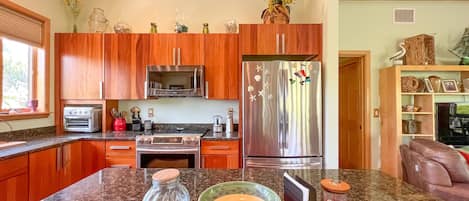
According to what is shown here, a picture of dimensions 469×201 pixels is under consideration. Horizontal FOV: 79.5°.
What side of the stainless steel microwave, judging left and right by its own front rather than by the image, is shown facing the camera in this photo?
front

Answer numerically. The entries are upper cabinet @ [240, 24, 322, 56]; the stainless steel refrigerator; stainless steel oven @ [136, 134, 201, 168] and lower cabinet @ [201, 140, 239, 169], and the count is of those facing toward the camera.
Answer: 4

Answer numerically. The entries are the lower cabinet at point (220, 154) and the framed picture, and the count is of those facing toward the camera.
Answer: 2

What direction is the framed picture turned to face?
toward the camera

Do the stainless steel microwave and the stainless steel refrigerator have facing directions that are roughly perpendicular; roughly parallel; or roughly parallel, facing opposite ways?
roughly parallel

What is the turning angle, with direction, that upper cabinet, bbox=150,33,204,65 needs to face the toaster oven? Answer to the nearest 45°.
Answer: approximately 90° to its right

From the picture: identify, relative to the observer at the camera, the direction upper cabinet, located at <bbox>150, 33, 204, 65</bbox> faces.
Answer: facing the viewer

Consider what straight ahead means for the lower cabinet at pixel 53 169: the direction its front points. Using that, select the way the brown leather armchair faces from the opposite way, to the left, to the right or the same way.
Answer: to the right

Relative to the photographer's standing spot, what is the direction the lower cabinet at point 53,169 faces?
facing the viewer and to the right of the viewer

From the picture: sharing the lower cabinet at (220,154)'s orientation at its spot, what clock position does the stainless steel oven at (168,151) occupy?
The stainless steel oven is roughly at 3 o'clock from the lower cabinet.

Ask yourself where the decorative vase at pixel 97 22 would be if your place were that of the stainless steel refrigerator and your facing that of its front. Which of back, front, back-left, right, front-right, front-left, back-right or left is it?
right
